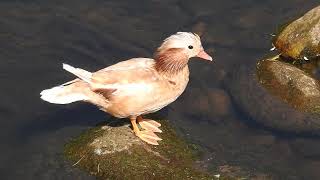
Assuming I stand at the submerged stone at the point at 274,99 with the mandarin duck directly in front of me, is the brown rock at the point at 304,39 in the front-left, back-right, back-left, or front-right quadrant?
back-right

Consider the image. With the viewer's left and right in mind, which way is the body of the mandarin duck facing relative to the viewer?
facing to the right of the viewer

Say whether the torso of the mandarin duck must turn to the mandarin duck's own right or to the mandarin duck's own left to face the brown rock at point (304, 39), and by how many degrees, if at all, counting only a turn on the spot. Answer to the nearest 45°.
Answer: approximately 45° to the mandarin duck's own left
